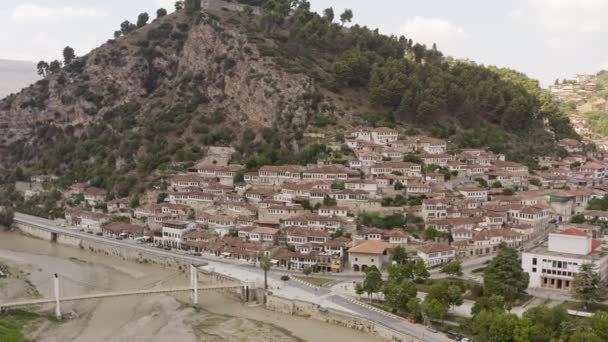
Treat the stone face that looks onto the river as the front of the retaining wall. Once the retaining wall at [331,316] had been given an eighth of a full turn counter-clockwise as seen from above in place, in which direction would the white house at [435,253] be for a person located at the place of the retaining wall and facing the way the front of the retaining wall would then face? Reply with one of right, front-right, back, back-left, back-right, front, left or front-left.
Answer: back-left

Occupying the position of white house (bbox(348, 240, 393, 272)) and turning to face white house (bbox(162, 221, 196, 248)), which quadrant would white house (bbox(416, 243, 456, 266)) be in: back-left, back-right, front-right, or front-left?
back-right

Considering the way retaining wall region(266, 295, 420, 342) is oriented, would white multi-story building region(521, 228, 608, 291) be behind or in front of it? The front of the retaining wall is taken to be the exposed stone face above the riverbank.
behind

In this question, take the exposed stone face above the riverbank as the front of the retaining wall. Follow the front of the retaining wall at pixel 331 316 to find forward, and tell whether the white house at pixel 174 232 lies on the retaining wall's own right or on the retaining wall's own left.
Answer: on the retaining wall's own right

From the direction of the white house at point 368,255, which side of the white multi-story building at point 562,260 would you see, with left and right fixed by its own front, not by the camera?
right

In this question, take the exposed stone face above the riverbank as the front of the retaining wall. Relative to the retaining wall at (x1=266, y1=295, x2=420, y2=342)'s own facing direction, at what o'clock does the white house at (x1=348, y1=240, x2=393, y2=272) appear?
The white house is roughly at 5 o'clock from the retaining wall.

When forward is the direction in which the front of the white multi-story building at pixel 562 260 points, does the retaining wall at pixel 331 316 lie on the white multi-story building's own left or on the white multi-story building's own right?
on the white multi-story building's own right

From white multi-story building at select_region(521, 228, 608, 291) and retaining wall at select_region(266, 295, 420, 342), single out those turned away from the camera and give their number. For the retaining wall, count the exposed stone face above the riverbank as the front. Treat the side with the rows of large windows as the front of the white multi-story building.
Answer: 0

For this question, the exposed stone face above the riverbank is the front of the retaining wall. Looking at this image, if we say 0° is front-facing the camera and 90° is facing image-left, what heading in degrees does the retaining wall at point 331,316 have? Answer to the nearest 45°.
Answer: approximately 45°

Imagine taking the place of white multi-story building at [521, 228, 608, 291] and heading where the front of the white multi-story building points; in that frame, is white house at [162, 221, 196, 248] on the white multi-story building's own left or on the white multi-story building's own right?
on the white multi-story building's own right

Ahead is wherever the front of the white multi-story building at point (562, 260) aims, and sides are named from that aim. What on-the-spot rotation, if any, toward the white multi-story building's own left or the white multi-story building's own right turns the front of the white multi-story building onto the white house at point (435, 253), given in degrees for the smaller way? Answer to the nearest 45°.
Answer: approximately 90° to the white multi-story building's own right
